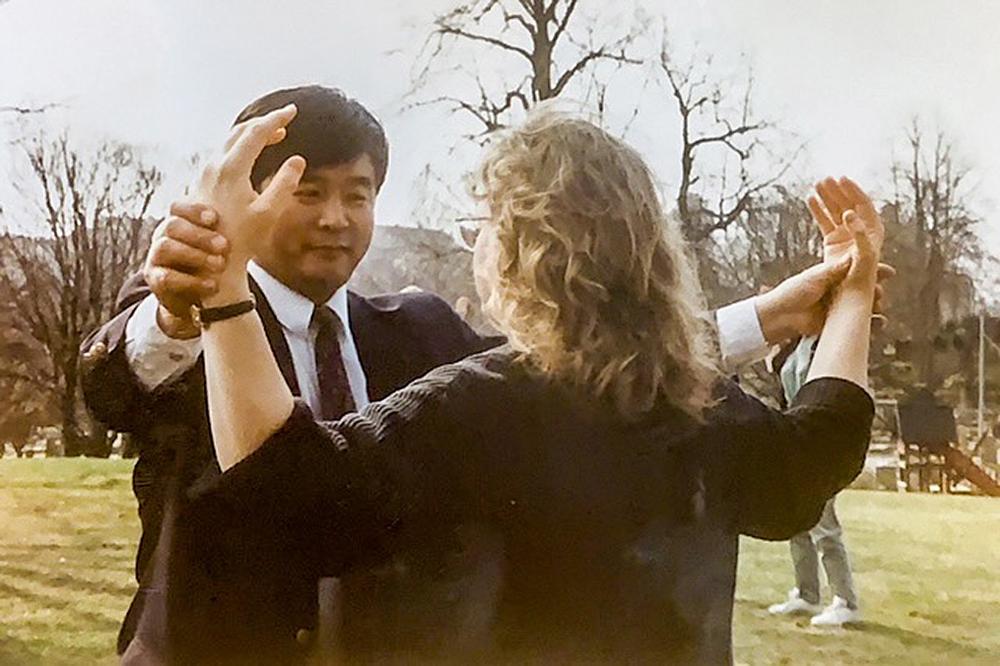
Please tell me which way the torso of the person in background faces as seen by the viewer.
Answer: to the viewer's left

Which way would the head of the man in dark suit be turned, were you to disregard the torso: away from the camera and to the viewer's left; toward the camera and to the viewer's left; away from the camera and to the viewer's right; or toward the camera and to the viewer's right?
toward the camera and to the viewer's right

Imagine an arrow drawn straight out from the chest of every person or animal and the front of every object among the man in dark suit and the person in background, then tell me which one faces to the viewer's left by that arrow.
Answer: the person in background

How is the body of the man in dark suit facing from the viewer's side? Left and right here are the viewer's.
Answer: facing the viewer and to the right of the viewer

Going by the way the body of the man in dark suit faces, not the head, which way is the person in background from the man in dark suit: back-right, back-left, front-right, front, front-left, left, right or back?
back-left
